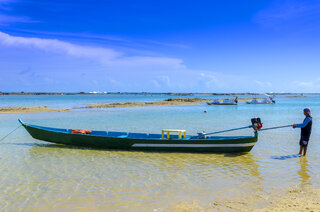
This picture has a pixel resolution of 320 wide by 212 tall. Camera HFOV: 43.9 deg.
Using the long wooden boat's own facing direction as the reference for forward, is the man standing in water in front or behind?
behind

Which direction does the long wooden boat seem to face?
to the viewer's left

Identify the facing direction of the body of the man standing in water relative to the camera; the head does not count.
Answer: to the viewer's left

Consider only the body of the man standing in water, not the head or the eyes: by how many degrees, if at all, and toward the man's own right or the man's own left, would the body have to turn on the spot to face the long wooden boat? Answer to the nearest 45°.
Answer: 0° — they already face it

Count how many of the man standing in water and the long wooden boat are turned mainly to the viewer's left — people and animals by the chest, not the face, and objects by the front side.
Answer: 2
